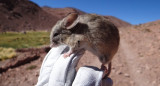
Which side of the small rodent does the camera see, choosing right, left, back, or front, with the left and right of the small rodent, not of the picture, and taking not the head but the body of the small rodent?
left
